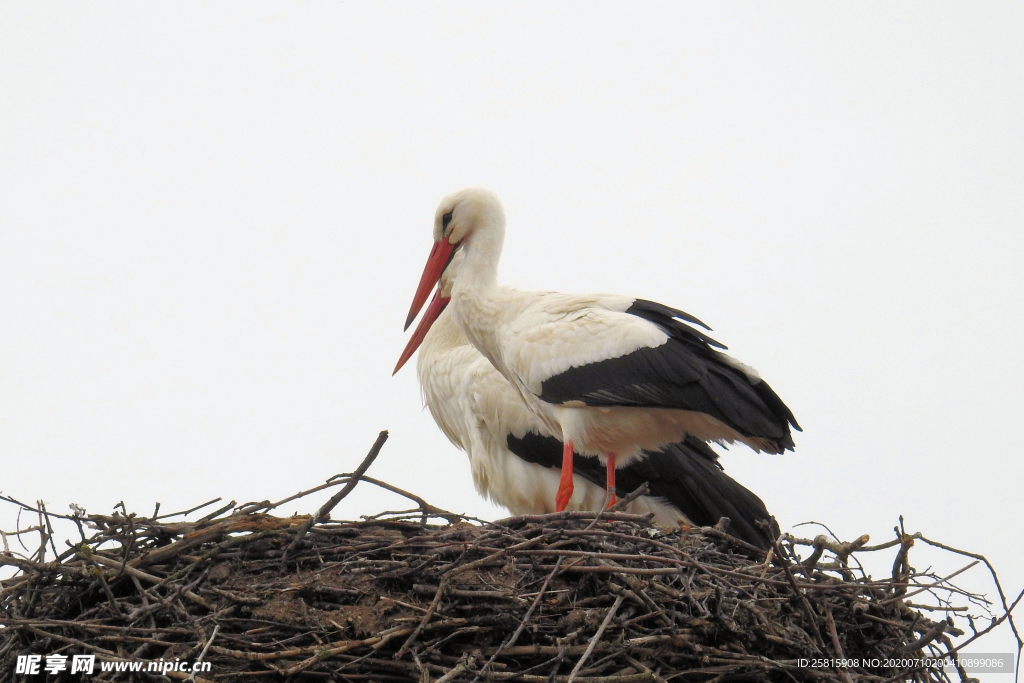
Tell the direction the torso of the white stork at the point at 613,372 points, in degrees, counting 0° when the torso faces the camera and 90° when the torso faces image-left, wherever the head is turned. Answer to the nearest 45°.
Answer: approximately 90°
